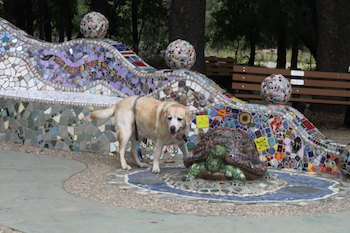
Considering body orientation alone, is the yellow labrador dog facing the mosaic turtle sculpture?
yes

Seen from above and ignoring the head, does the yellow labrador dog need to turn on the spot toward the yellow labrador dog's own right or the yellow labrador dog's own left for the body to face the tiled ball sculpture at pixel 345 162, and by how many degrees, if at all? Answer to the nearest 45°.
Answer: approximately 45° to the yellow labrador dog's own left

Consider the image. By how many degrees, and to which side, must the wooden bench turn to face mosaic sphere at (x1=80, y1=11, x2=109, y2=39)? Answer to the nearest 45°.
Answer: approximately 45° to its right

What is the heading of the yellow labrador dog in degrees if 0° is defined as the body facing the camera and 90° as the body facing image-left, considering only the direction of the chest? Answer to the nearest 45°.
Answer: approximately 315°

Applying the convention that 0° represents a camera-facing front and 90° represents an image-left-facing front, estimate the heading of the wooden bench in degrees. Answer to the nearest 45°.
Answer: approximately 0°

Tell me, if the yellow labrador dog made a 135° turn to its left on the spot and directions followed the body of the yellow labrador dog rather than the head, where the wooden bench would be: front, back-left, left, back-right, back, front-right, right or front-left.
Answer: front-right

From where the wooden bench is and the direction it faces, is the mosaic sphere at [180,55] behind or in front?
in front

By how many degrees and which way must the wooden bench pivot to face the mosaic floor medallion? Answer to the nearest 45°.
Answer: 0° — it already faces it
